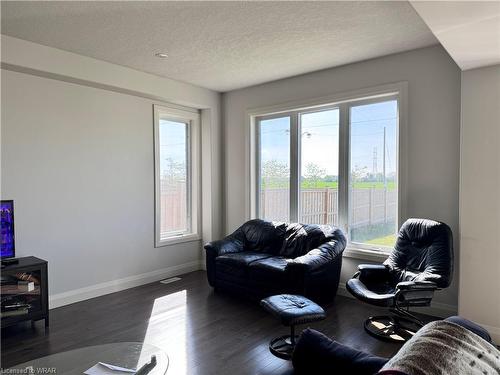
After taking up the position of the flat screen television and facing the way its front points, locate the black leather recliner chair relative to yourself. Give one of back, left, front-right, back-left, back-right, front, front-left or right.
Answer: front-left

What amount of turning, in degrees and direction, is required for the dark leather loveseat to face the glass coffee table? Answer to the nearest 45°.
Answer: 0° — it already faces it

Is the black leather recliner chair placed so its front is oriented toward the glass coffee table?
yes

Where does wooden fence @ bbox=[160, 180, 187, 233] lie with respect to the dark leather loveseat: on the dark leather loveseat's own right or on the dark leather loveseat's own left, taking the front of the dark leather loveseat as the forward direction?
on the dark leather loveseat's own right

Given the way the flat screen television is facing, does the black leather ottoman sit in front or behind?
in front

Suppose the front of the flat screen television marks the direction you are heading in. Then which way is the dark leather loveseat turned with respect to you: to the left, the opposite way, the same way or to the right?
to the right

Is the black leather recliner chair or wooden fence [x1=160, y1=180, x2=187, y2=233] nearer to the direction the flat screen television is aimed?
the black leather recliner chair

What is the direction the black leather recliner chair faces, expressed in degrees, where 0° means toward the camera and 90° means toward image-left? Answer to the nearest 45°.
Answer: approximately 45°

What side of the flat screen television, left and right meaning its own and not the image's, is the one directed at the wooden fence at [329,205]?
left

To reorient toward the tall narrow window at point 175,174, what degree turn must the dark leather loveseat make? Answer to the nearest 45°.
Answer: approximately 90° to its right
